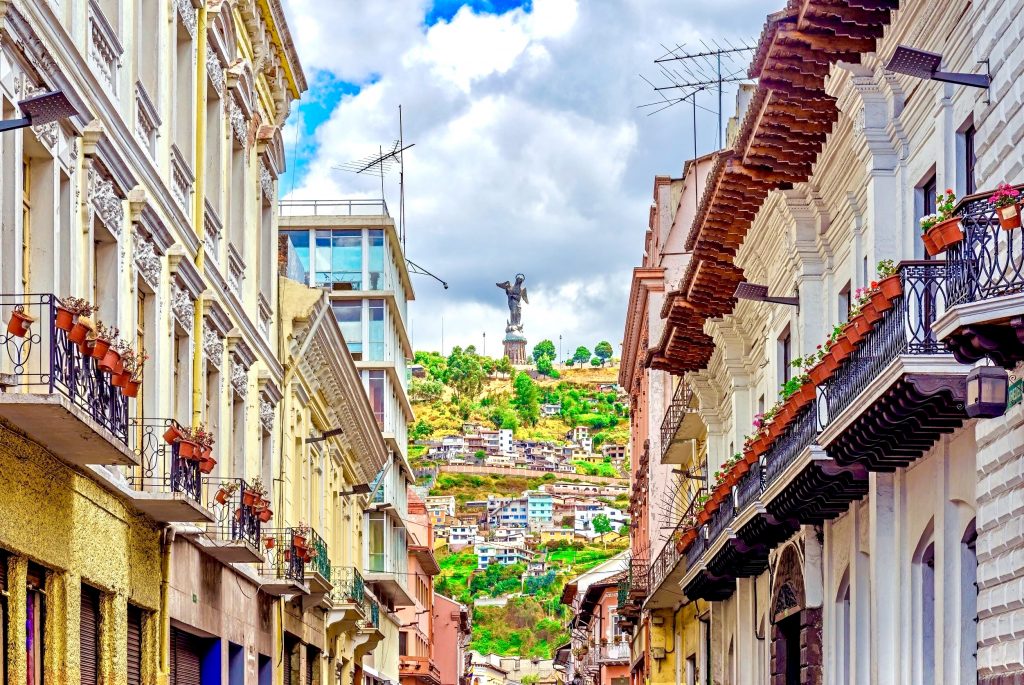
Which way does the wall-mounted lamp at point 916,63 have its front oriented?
to the viewer's left

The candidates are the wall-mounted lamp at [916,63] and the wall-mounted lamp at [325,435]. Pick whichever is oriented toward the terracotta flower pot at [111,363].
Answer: the wall-mounted lamp at [916,63]

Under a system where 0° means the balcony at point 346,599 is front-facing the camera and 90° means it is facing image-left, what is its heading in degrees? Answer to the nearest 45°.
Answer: approximately 270°

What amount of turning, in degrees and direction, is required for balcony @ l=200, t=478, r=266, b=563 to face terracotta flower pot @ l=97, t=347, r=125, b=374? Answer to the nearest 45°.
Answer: approximately 90° to its right

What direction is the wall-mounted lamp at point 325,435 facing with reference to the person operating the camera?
facing to the right of the viewer

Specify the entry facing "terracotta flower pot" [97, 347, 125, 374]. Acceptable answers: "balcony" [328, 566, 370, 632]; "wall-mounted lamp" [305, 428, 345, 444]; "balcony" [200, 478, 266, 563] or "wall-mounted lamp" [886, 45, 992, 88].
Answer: "wall-mounted lamp" [886, 45, 992, 88]

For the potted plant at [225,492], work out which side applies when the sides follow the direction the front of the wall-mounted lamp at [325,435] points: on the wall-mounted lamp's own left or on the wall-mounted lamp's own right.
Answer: on the wall-mounted lamp's own right

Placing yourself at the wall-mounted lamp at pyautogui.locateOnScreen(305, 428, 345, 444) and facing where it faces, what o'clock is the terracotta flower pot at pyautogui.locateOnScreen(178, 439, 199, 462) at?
The terracotta flower pot is roughly at 3 o'clock from the wall-mounted lamp.

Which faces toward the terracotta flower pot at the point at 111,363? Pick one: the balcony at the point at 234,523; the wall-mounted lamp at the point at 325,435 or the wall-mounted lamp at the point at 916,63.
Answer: the wall-mounted lamp at the point at 916,63

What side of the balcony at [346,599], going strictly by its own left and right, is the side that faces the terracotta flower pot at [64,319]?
right

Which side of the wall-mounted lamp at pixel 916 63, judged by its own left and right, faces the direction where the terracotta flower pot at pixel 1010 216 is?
left

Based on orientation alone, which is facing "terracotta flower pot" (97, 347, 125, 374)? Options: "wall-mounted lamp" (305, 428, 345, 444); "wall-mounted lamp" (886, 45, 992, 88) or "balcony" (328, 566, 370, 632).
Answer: "wall-mounted lamp" (886, 45, 992, 88)

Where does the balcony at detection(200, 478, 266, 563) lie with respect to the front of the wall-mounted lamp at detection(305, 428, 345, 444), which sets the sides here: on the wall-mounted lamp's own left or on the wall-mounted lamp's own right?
on the wall-mounted lamp's own right

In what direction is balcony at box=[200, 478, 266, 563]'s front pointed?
to the viewer's right

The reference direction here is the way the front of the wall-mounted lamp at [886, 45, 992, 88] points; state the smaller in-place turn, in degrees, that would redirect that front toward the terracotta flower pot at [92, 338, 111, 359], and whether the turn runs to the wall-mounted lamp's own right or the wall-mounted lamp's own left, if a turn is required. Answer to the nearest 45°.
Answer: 0° — it already faces it
